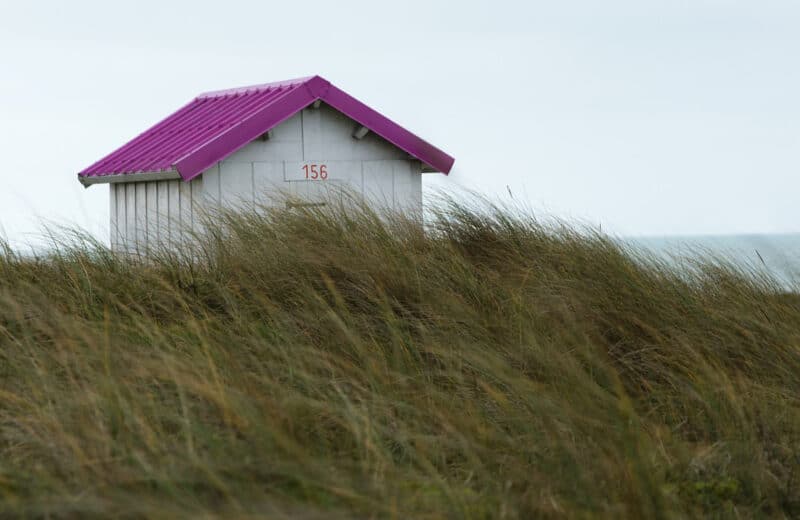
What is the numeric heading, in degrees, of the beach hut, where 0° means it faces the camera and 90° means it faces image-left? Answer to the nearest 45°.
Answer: approximately 315°
